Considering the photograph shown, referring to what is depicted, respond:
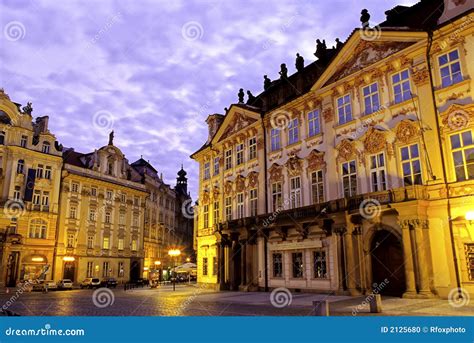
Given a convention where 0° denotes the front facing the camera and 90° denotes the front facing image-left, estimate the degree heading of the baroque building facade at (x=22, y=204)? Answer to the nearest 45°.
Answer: approximately 315°

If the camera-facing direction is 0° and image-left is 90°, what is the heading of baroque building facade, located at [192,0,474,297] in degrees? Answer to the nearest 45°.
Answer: approximately 45°

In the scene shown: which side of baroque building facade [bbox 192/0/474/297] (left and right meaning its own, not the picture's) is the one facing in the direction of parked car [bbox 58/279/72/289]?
right

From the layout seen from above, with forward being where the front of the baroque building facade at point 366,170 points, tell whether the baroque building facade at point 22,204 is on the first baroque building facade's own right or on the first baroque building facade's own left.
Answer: on the first baroque building facade's own right

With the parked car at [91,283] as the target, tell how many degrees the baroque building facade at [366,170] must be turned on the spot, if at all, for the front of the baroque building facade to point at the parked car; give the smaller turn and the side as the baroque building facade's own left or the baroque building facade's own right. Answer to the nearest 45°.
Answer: approximately 90° to the baroque building facade's own right
